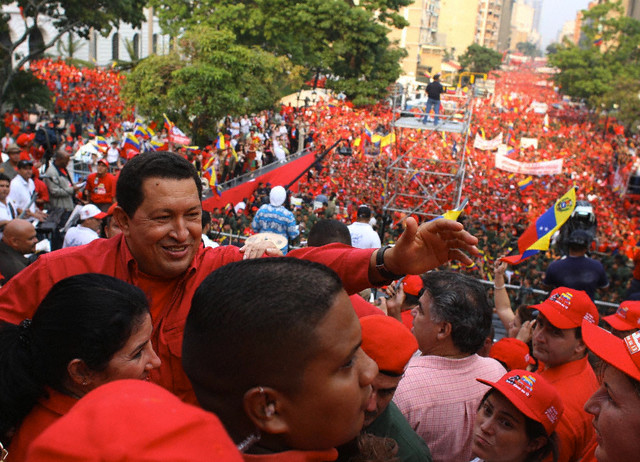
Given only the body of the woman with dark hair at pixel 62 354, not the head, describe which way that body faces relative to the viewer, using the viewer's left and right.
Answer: facing to the right of the viewer

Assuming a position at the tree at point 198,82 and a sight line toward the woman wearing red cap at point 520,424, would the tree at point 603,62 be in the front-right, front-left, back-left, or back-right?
back-left

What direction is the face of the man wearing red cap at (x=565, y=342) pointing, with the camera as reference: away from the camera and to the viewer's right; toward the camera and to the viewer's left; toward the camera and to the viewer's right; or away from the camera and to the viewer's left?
toward the camera and to the viewer's left

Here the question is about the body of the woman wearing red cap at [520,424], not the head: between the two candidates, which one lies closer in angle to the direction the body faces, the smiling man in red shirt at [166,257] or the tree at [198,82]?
the smiling man in red shirt

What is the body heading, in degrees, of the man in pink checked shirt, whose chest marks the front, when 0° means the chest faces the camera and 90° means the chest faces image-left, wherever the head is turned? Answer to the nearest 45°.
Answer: approximately 135°

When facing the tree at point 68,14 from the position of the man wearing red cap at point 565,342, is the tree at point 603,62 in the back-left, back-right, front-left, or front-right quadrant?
front-right

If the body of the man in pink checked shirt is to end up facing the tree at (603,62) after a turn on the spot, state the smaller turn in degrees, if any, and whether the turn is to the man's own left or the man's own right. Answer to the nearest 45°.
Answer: approximately 45° to the man's own right

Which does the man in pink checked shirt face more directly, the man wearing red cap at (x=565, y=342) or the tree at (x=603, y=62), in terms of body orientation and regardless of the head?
the tree

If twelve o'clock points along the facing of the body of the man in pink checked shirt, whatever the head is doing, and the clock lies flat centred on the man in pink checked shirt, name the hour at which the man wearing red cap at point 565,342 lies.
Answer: The man wearing red cap is roughly at 3 o'clock from the man in pink checked shirt.

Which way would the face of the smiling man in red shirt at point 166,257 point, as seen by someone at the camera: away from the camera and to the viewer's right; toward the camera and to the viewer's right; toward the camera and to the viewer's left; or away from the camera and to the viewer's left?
toward the camera and to the viewer's right

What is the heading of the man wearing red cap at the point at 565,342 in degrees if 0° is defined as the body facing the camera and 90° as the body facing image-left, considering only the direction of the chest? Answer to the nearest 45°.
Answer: approximately 45°
